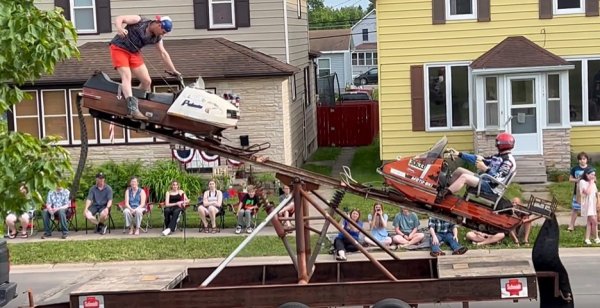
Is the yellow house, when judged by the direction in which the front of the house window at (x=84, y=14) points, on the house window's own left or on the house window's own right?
on the house window's own left

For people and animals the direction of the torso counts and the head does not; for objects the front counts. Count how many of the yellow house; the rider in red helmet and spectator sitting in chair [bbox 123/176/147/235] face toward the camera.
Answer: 2

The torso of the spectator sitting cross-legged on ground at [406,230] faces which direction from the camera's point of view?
toward the camera

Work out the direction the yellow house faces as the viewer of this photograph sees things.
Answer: facing the viewer

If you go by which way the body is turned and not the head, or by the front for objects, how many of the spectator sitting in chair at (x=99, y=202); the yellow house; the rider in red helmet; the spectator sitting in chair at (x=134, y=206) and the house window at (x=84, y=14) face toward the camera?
4

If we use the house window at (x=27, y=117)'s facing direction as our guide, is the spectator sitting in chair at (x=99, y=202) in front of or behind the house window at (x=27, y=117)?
in front

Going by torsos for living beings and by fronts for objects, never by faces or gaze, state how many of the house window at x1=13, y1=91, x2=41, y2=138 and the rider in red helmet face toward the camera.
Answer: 1

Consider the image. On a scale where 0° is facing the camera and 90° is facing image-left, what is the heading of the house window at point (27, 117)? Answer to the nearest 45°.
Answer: approximately 0°

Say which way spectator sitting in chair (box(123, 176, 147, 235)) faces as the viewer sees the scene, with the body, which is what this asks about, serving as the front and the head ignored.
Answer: toward the camera

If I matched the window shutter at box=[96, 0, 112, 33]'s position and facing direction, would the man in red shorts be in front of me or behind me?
in front

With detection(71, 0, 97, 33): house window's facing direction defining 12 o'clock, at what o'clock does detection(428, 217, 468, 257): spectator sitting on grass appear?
The spectator sitting on grass is roughly at 11 o'clock from the house window.

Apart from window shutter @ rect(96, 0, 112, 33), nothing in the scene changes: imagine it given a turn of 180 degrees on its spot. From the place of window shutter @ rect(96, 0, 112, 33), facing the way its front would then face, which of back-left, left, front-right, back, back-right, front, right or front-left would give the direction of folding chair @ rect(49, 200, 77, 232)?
back

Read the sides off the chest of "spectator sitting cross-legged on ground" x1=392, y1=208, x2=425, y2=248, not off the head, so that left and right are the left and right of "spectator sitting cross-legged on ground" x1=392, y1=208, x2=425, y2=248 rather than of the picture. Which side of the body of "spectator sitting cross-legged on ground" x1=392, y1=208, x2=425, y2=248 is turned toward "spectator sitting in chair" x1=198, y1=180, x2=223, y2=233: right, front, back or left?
right
